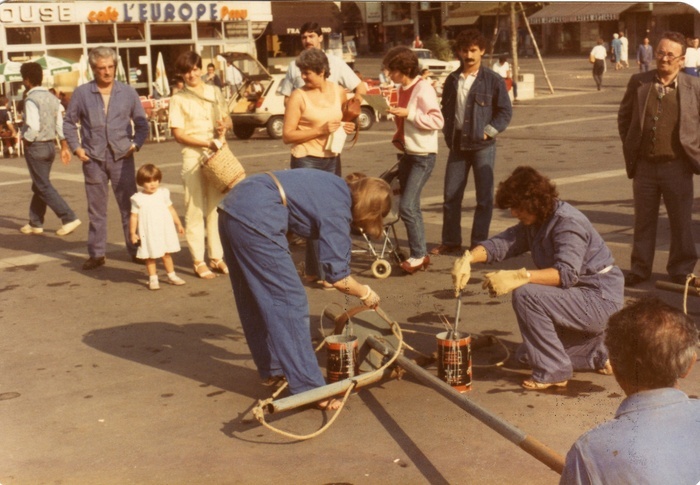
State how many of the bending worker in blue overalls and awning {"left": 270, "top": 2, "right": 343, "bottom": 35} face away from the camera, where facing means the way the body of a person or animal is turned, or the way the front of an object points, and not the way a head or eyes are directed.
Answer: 0

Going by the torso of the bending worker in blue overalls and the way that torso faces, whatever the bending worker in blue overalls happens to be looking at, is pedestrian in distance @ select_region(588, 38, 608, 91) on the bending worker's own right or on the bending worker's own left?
on the bending worker's own left

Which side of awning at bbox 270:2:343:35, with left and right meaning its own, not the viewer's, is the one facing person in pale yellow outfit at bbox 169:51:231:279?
front

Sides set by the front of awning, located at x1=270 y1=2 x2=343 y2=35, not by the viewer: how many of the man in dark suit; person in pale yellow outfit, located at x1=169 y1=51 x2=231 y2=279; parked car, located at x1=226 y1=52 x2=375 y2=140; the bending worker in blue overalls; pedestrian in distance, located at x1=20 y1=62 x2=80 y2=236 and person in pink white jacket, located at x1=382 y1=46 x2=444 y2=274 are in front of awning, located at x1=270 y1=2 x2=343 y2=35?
6

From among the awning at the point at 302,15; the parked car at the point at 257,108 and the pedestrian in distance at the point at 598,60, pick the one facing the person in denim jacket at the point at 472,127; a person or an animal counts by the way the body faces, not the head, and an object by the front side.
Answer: the awning

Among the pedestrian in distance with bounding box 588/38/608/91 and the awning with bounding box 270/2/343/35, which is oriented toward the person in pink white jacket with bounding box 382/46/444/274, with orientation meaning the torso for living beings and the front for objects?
the awning

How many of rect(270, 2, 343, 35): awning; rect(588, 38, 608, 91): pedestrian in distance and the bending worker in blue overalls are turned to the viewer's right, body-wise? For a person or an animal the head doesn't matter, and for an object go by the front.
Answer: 1

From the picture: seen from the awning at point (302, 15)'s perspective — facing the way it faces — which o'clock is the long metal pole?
The long metal pole is roughly at 12 o'clock from the awning.

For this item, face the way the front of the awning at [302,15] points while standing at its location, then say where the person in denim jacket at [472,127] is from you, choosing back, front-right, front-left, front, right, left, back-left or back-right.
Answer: front

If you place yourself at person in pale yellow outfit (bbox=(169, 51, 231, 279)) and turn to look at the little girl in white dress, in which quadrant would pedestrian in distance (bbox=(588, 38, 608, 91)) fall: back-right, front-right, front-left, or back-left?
back-right

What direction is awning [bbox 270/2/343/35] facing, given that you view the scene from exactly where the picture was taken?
facing the viewer

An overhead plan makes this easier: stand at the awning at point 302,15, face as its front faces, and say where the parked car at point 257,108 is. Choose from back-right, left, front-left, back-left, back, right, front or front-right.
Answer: front

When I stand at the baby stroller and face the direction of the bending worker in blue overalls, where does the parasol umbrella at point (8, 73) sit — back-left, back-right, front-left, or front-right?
back-right

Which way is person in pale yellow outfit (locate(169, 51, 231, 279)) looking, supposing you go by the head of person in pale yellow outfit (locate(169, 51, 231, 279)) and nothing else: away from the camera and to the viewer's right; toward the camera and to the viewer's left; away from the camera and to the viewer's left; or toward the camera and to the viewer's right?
toward the camera and to the viewer's right
